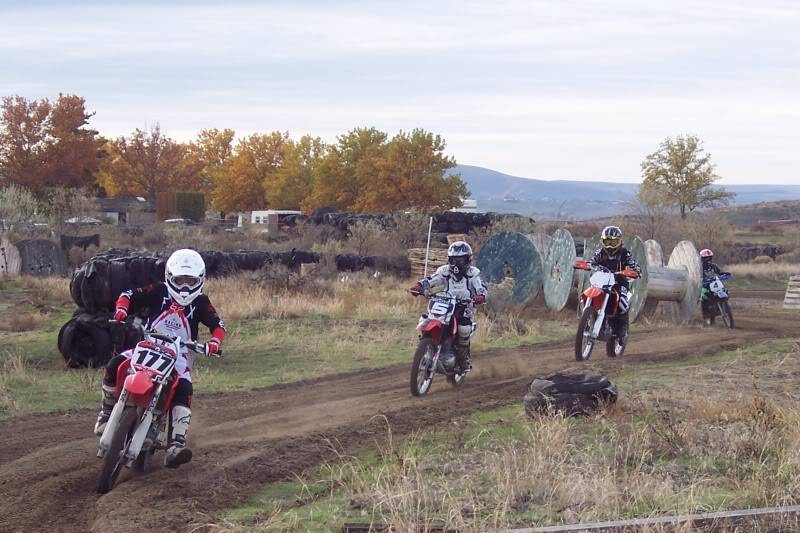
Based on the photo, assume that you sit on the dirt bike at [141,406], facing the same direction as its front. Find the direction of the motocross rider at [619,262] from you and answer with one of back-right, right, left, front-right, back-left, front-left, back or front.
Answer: back

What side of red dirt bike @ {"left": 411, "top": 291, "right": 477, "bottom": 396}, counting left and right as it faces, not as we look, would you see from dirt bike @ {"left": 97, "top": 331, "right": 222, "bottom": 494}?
front

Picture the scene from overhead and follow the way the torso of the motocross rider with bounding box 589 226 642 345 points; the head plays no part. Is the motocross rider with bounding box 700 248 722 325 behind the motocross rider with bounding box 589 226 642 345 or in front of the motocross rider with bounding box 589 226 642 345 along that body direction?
behind

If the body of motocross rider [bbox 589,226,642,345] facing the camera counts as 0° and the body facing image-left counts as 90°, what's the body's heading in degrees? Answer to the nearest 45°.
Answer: approximately 0°

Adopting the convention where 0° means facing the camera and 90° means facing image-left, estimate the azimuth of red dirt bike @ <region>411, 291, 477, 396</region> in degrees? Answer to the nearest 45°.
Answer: approximately 45°

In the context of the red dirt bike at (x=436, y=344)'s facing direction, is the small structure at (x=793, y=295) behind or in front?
behind

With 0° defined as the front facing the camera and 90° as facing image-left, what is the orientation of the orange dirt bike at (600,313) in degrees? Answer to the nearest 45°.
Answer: approximately 45°
